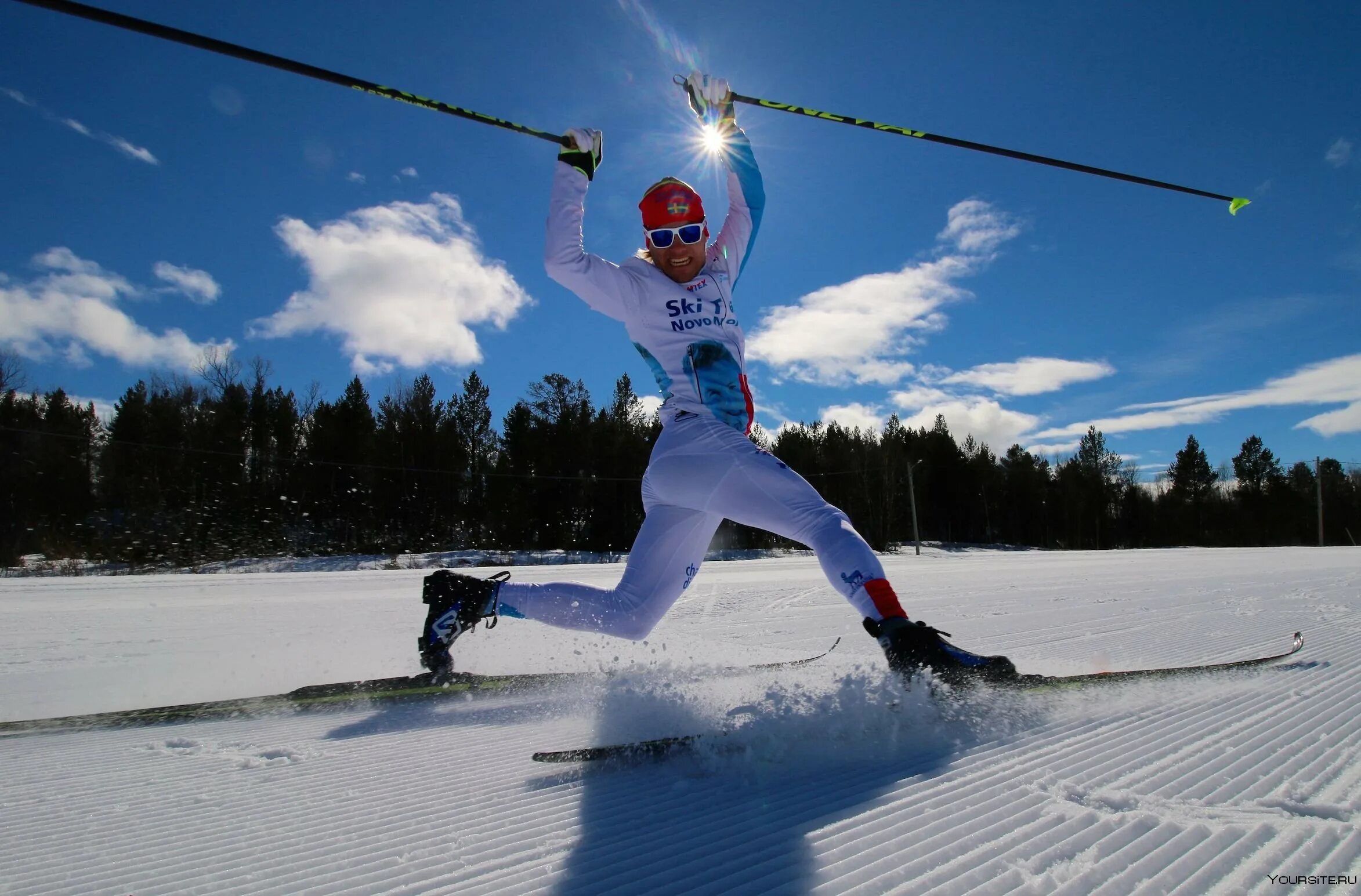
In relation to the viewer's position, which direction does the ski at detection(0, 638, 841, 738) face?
facing to the right of the viewer

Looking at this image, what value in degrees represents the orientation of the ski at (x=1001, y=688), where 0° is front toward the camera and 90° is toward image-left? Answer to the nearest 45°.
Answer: approximately 270°

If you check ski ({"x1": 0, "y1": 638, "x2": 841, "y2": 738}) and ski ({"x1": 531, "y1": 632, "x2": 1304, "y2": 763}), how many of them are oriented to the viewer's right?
2

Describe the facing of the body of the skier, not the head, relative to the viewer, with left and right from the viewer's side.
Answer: facing the viewer and to the right of the viewer
